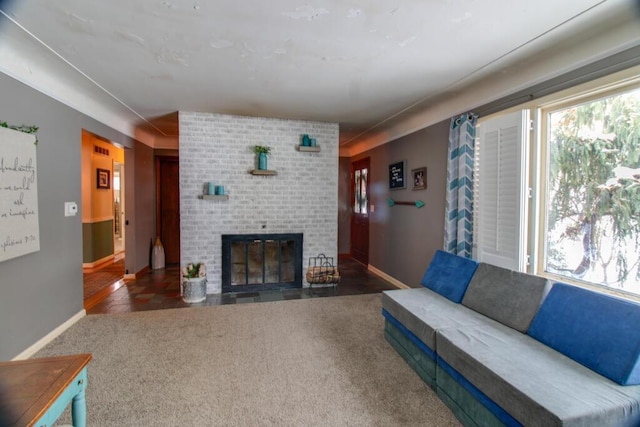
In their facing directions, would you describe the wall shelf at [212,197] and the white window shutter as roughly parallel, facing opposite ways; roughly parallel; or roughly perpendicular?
roughly perpendicular

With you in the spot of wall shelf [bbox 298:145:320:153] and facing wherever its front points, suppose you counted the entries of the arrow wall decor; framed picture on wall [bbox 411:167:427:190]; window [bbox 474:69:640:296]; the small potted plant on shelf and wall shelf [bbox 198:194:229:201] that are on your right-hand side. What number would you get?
2

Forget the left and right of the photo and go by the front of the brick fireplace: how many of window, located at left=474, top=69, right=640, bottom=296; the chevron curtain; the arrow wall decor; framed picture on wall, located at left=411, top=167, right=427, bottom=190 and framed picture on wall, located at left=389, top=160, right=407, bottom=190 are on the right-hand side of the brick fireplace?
0

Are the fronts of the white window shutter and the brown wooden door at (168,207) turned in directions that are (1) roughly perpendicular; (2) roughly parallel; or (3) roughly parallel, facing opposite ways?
roughly perpendicular

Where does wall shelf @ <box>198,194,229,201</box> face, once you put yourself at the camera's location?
facing the viewer

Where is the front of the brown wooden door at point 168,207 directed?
toward the camera

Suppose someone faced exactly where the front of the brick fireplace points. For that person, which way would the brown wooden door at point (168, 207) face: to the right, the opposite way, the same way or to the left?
the same way

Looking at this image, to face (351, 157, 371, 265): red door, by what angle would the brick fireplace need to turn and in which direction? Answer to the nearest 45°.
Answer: approximately 135° to its left

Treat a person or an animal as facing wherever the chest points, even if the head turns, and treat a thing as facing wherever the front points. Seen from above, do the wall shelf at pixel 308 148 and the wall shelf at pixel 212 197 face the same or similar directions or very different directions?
same or similar directions

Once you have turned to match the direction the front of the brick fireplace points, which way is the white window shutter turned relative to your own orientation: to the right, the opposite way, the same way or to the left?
to the right

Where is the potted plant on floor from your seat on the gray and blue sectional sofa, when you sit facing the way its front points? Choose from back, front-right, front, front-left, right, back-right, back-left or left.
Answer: front-right

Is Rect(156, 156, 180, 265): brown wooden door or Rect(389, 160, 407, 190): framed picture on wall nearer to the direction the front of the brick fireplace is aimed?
the framed picture on wall

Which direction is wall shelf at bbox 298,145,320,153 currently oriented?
toward the camera

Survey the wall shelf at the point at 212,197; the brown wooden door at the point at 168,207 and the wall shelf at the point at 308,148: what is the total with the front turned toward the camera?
3

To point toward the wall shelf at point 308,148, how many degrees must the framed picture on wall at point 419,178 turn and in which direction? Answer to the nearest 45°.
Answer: approximately 45° to its right

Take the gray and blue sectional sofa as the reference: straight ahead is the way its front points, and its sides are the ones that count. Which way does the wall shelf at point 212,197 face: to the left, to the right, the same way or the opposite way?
to the left

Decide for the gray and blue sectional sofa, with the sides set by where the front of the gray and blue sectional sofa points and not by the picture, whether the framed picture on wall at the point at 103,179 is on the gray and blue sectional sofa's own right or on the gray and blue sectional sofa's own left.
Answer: on the gray and blue sectional sofa's own right

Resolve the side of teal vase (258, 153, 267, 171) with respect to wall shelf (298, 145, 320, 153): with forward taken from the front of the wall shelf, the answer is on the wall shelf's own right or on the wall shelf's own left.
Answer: on the wall shelf's own right

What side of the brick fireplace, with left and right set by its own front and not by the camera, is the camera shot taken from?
front

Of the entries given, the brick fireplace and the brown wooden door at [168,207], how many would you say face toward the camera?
2
